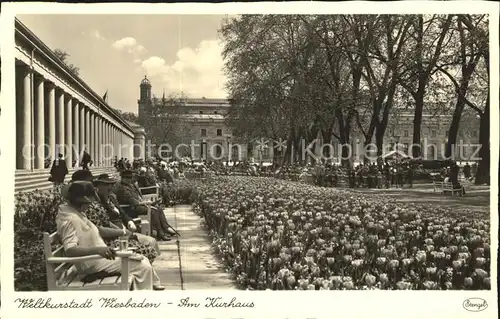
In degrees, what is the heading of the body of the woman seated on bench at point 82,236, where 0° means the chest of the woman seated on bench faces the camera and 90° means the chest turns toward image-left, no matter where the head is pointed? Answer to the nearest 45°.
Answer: approximately 270°

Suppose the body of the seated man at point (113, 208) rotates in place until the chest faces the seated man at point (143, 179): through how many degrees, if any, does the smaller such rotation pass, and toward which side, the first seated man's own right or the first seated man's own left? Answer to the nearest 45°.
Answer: approximately 90° to the first seated man's own left

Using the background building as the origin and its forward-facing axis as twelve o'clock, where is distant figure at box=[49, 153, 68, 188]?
The distant figure is roughly at 1 o'clock from the background building.

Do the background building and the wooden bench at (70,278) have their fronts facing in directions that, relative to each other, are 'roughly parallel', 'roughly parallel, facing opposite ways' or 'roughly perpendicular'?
roughly perpendicular

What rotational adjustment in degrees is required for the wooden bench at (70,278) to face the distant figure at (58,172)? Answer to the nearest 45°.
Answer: approximately 90° to its left

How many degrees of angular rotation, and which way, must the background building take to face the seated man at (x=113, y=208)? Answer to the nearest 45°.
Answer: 0° — it already faces them

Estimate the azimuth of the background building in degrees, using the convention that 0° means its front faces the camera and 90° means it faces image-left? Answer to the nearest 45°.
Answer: approximately 0°

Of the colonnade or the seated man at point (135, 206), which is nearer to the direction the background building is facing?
the seated man

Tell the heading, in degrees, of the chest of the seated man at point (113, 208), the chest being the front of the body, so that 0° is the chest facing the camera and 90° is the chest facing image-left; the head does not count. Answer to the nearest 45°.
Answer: approximately 270°

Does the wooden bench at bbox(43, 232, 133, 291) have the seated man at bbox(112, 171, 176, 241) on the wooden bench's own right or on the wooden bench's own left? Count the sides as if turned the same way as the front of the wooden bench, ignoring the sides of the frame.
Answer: on the wooden bench's own left

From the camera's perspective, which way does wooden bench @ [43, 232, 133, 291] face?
to the viewer's right
